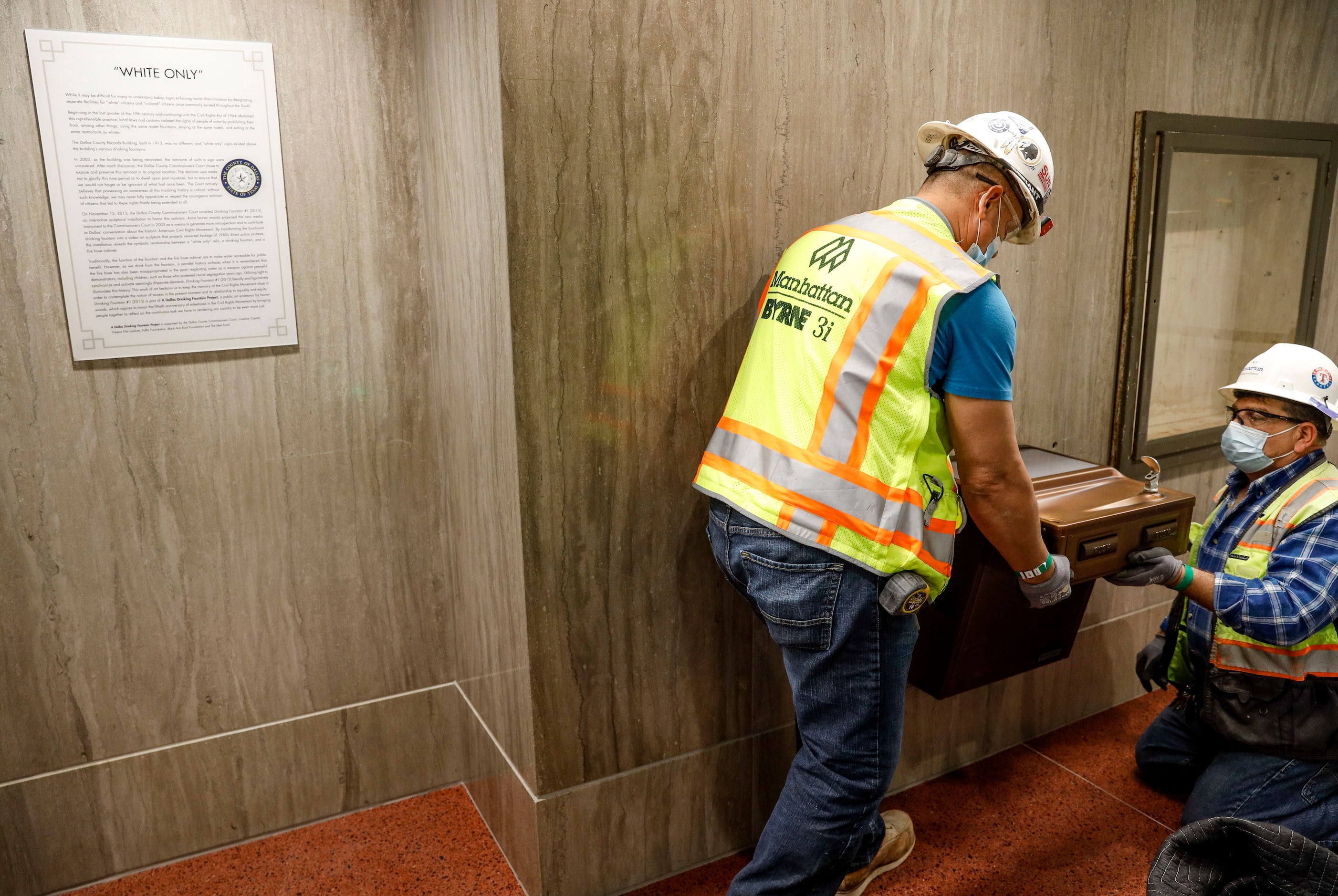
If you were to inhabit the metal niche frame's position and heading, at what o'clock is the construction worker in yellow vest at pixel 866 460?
The construction worker in yellow vest is roughly at 2 o'clock from the metal niche frame.

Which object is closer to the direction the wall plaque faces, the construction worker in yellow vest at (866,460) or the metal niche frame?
the construction worker in yellow vest

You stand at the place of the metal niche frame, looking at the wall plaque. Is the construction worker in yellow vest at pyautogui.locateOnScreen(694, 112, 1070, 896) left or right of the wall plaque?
left

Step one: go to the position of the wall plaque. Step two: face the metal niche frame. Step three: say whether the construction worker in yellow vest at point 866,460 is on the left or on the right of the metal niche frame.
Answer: right

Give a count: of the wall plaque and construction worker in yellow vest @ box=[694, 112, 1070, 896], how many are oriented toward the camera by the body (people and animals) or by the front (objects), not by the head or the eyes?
1

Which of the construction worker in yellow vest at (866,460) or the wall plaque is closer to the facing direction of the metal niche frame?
the construction worker in yellow vest

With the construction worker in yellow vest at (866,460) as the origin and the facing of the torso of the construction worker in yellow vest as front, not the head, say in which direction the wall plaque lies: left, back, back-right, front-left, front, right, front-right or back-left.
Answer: back-left

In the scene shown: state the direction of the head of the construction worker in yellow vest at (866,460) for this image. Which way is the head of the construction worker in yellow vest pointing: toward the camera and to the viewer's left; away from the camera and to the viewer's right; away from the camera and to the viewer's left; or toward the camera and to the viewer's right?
away from the camera and to the viewer's right

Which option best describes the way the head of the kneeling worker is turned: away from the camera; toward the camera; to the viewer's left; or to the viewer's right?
to the viewer's left

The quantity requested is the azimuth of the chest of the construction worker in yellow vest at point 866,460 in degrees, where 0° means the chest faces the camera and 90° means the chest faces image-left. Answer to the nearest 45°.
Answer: approximately 225°
